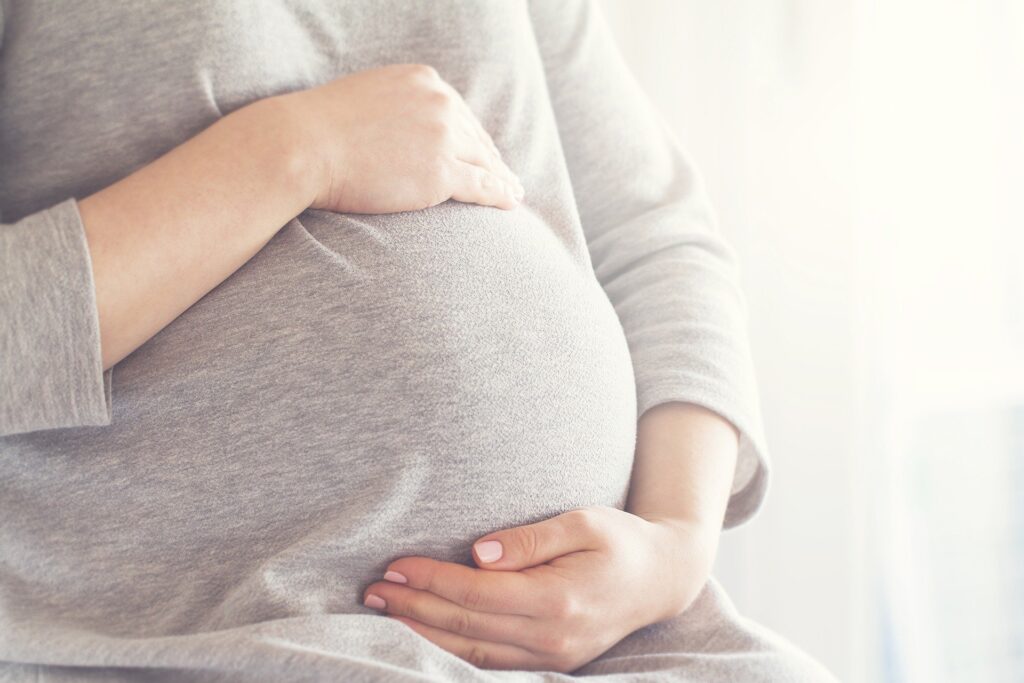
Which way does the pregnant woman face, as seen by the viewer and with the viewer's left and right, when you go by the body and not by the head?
facing the viewer and to the right of the viewer
